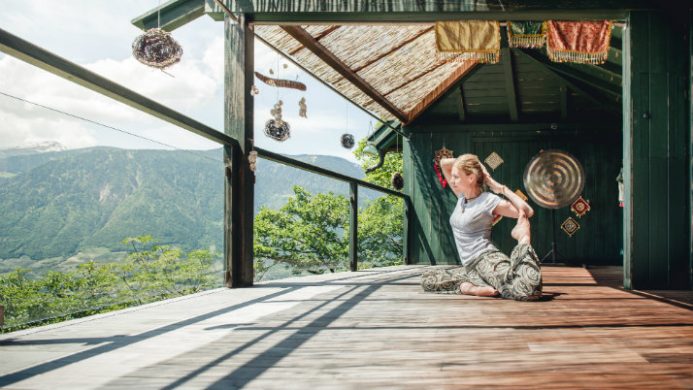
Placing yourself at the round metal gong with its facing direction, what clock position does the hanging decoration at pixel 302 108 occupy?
The hanging decoration is roughly at 1 o'clock from the round metal gong.

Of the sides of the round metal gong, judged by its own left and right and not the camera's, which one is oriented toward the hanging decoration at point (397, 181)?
right

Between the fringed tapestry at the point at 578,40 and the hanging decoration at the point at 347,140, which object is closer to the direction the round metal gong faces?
the fringed tapestry

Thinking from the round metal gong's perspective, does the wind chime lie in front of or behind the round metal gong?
in front

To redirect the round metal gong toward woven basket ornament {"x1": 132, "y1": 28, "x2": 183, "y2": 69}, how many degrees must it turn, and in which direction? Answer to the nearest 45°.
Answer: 0° — it already faces it

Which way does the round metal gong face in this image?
toward the camera

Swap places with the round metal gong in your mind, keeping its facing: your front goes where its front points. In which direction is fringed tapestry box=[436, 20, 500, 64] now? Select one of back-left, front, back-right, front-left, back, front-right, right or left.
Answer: front

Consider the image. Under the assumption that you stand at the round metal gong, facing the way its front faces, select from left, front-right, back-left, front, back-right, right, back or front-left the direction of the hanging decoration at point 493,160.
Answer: right

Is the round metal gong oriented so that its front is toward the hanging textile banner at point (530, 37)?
yes

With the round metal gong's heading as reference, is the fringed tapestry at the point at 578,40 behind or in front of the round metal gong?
in front

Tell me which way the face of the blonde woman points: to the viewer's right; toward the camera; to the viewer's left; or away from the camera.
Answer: to the viewer's left

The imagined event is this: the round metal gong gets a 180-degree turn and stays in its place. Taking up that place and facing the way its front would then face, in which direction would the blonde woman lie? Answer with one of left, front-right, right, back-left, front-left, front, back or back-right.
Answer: back
